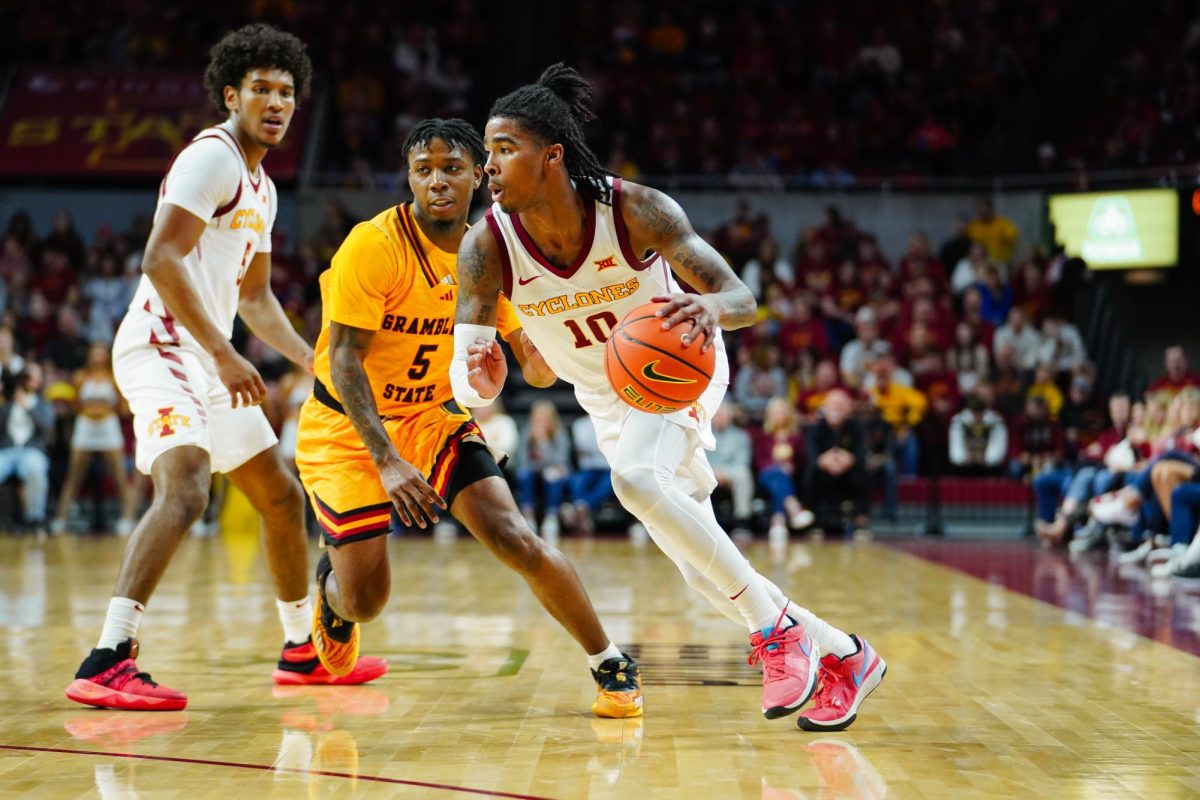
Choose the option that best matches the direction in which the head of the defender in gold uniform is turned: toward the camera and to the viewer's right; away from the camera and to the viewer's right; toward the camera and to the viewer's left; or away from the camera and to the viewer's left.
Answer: toward the camera and to the viewer's right

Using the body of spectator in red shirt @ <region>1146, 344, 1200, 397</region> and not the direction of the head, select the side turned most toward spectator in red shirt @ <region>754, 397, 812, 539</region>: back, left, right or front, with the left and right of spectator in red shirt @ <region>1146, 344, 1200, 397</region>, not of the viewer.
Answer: right

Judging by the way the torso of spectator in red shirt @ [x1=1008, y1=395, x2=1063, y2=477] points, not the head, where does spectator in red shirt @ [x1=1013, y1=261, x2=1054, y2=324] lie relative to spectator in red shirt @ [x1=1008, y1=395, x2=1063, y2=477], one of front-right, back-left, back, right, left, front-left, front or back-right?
back

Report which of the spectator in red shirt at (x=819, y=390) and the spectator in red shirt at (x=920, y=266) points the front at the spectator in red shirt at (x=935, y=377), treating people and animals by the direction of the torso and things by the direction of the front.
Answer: the spectator in red shirt at (x=920, y=266)

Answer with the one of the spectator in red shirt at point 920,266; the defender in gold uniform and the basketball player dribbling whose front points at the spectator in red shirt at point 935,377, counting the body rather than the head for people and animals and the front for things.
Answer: the spectator in red shirt at point 920,266
